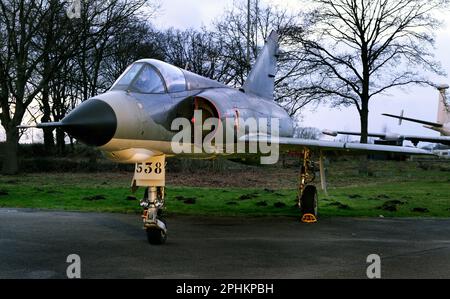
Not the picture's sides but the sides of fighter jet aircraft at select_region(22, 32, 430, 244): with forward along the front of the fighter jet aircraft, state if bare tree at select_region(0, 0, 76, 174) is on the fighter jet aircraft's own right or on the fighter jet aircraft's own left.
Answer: on the fighter jet aircraft's own right

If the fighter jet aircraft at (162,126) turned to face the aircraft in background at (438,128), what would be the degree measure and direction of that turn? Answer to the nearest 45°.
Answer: approximately 180°

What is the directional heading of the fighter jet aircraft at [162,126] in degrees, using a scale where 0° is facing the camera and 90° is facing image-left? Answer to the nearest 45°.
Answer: approximately 45°
